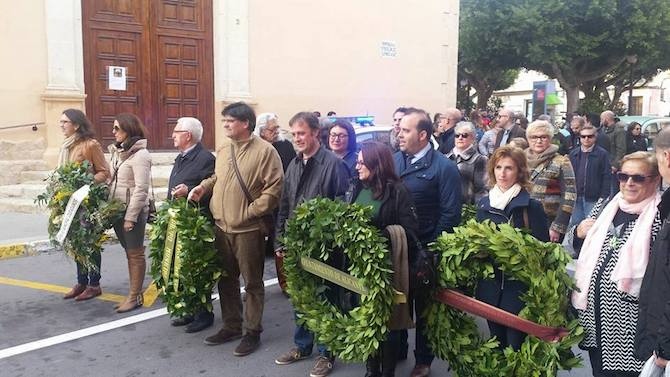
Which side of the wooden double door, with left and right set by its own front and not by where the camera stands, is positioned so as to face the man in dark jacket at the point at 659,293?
front

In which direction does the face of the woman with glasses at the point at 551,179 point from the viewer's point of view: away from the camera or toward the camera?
toward the camera

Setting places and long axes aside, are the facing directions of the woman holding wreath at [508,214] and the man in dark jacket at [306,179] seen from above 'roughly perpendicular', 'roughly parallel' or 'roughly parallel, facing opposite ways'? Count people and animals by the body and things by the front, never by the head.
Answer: roughly parallel

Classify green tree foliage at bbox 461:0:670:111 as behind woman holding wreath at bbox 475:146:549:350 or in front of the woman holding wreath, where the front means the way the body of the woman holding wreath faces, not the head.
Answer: behind

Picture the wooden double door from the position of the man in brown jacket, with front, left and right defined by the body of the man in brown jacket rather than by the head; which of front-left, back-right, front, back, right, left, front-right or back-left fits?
back-right

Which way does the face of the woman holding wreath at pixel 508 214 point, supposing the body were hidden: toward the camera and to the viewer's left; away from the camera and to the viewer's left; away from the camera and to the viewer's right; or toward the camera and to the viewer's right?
toward the camera and to the viewer's left

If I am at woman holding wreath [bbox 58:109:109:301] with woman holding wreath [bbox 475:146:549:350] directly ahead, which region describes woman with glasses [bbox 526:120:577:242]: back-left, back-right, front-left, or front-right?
front-left

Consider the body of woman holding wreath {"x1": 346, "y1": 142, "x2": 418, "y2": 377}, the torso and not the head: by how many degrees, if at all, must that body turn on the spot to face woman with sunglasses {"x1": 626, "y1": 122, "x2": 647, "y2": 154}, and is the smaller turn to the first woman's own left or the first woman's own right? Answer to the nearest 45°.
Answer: approximately 180°

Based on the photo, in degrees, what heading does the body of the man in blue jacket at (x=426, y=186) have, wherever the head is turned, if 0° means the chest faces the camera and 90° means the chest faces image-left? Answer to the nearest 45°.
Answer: approximately 45°

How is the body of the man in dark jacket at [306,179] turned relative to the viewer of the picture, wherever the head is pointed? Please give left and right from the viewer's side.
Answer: facing the viewer and to the left of the viewer

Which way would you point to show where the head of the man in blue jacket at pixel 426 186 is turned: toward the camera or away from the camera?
toward the camera

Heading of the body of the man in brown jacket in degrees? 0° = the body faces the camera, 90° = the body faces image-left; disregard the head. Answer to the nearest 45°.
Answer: approximately 45°
